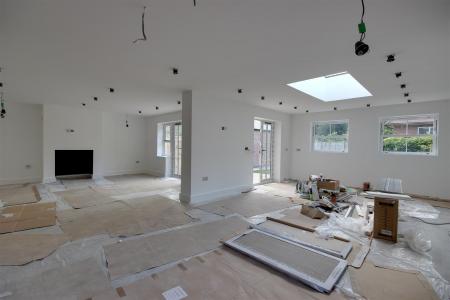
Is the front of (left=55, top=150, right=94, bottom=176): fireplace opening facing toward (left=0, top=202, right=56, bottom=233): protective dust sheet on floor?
yes

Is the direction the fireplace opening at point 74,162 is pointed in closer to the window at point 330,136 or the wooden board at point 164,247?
the wooden board

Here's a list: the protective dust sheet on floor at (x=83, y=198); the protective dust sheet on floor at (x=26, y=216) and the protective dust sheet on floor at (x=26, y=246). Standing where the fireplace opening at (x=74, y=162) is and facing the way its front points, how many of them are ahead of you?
3

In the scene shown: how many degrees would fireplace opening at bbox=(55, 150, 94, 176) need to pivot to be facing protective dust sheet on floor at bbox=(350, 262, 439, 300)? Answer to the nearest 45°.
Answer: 0° — it already faces it

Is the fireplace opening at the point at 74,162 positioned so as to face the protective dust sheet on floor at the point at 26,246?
yes

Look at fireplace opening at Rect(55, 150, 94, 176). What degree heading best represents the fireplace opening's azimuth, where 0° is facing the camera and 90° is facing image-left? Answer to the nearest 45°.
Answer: approximately 0°

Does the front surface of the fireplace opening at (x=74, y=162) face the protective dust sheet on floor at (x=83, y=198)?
yes
